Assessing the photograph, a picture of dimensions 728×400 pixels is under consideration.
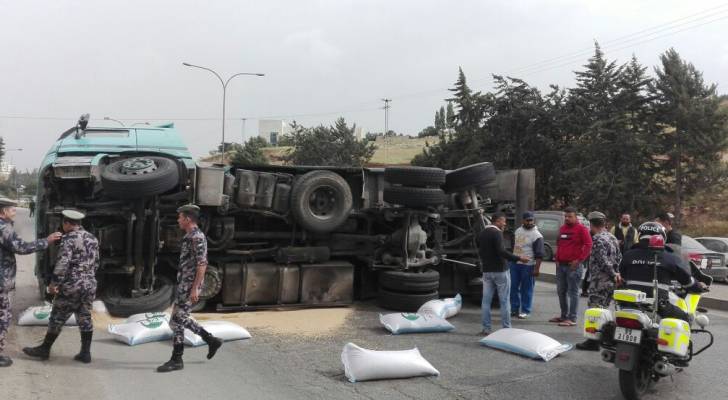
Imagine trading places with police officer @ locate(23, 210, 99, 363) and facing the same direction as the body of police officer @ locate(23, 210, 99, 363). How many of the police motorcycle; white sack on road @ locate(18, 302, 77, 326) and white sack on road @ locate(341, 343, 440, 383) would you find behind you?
2

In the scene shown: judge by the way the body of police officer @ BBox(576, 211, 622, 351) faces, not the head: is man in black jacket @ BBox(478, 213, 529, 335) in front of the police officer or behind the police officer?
in front

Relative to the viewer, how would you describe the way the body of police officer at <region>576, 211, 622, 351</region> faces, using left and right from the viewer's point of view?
facing to the left of the viewer

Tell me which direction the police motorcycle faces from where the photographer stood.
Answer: facing away from the viewer and to the right of the viewer

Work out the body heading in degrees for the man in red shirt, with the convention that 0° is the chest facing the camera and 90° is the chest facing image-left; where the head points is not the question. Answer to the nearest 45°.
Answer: approximately 45°

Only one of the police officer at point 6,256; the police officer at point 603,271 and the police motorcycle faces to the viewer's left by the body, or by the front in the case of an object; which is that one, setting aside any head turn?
the police officer at point 603,271

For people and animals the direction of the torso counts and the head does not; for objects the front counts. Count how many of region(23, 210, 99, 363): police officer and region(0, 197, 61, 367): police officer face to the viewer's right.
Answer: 1

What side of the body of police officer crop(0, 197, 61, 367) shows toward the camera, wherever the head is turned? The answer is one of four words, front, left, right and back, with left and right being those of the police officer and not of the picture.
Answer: right
